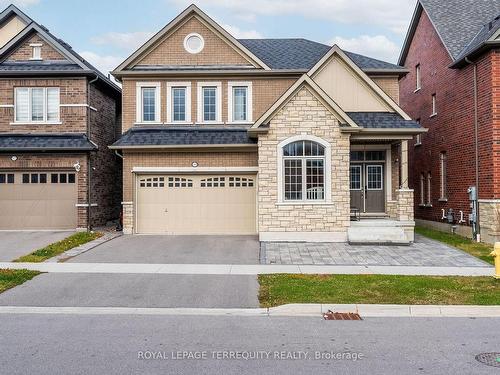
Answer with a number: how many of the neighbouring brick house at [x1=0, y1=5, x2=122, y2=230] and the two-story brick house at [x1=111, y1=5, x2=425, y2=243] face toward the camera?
2

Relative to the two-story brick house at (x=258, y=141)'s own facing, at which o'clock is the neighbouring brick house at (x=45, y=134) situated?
The neighbouring brick house is roughly at 3 o'clock from the two-story brick house.

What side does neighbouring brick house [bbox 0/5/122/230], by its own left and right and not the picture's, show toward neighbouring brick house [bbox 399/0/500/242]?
left

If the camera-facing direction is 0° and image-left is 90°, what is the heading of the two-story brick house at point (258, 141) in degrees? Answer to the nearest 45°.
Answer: approximately 0°

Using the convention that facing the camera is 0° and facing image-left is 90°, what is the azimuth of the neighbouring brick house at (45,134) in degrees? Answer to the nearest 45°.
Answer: approximately 0°

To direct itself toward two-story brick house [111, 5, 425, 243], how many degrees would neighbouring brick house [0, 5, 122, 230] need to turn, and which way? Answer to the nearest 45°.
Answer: approximately 45° to its left
